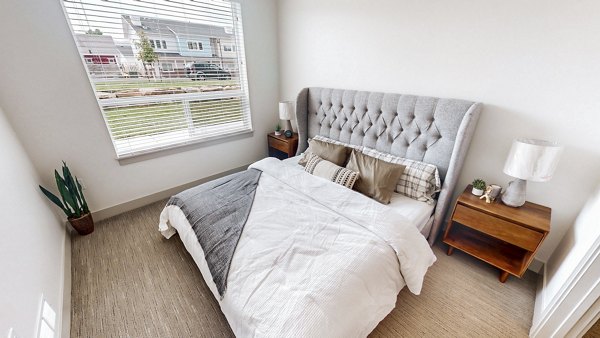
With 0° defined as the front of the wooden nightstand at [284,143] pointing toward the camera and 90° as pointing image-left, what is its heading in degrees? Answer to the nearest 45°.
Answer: approximately 45°

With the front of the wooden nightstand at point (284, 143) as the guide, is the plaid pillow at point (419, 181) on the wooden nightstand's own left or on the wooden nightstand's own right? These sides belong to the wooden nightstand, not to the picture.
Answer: on the wooden nightstand's own left

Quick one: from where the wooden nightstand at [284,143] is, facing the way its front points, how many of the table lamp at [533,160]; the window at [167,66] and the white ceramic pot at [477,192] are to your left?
2

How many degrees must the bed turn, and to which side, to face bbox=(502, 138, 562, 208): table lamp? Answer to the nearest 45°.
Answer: approximately 135° to its left

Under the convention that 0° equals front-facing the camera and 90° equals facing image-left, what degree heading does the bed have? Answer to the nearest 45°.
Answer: approximately 45°

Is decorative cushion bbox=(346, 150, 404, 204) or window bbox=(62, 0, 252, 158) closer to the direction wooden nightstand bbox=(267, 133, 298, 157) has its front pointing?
the window

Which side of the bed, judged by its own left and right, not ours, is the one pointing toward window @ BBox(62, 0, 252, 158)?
right

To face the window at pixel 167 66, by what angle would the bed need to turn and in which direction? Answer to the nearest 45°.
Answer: approximately 90° to its right

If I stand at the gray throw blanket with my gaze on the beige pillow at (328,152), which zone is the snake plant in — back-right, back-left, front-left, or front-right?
back-left
